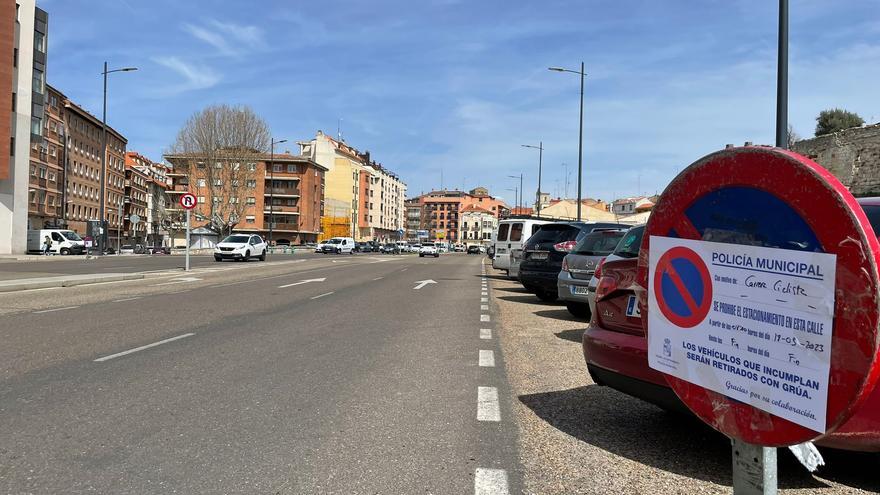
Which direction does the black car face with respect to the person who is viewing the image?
facing away from the viewer and to the right of the viewer

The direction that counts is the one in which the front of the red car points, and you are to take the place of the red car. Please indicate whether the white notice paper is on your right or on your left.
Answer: on your right

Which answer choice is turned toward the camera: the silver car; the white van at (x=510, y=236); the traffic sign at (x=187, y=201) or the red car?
the traffic sign

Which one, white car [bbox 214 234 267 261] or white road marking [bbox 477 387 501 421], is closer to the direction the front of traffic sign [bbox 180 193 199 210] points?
the white road marking

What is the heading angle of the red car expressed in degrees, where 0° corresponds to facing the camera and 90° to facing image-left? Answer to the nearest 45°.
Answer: approximately 225°

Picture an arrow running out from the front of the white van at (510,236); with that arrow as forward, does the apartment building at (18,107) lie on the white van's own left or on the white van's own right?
on the white van's own left

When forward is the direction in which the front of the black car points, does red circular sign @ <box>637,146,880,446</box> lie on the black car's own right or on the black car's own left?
on the black car's own right

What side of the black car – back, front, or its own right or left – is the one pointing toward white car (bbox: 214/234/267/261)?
left

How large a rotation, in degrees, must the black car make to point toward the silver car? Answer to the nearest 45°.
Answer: approximately 135° to its right
